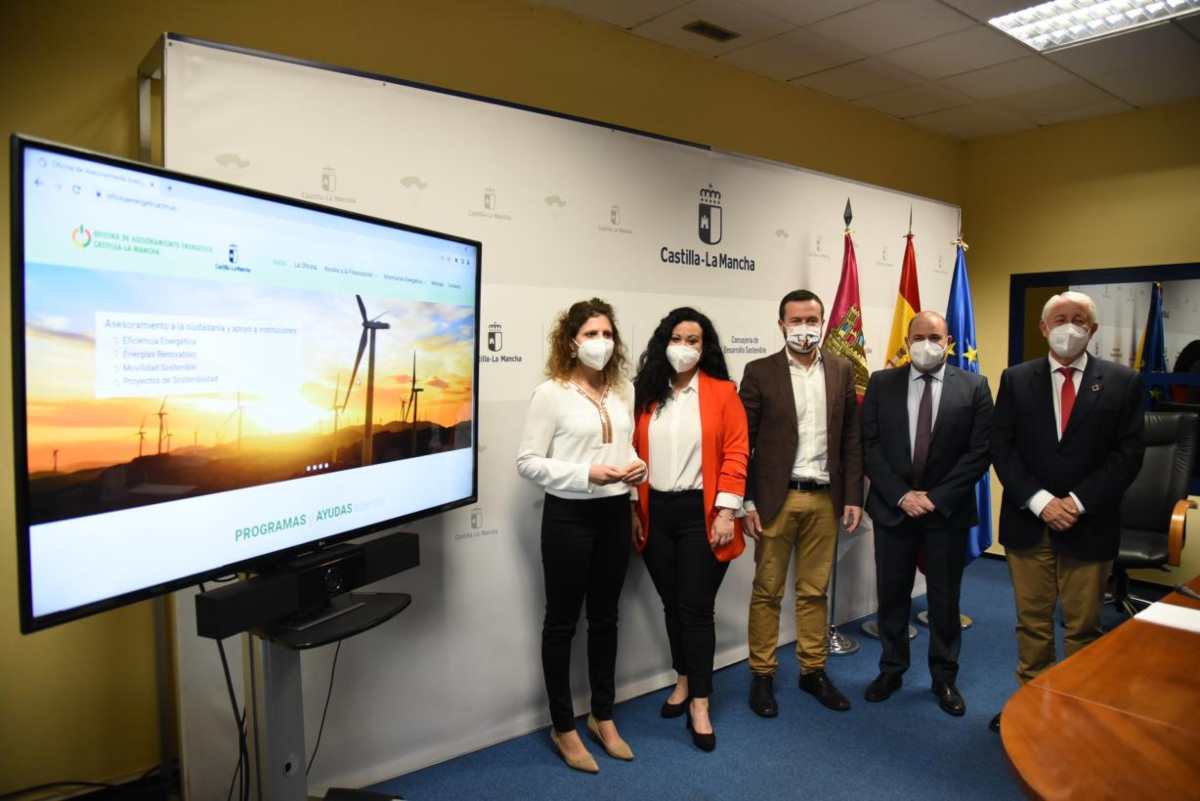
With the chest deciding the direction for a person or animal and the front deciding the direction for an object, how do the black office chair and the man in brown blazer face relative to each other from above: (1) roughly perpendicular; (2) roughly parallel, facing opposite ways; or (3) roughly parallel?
roughly perpendicular

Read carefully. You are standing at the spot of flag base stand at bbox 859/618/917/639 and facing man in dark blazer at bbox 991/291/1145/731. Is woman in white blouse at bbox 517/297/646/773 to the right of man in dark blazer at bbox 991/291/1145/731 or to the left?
right

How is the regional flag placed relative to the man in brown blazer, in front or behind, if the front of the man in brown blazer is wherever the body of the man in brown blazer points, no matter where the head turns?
behind
